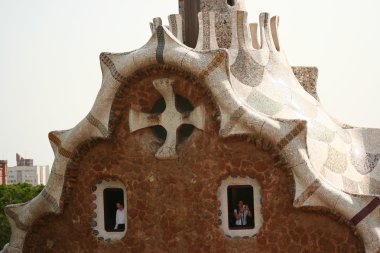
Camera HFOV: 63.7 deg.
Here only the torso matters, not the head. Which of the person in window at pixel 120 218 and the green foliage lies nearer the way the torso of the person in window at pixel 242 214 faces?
the person in window

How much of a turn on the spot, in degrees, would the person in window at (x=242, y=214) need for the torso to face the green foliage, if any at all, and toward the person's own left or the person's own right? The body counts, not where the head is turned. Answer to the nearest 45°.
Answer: approximately 135° to the person's own right

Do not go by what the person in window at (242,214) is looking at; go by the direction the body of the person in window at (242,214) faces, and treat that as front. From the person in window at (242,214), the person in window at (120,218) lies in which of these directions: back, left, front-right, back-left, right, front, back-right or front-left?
right

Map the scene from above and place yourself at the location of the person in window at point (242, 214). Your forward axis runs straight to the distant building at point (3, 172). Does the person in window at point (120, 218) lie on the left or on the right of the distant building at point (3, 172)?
left

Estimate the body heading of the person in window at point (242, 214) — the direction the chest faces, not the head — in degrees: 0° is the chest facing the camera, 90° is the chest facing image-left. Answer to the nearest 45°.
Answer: approximately 0°

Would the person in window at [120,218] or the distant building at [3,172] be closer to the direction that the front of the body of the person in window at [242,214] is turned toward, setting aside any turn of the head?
the person in window
